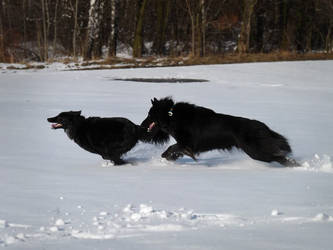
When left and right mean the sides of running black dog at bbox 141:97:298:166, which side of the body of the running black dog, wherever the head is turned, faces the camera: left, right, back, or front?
left

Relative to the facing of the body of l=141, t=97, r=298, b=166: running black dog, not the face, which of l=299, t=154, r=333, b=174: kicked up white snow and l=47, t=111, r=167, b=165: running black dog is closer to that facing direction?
the running black dog

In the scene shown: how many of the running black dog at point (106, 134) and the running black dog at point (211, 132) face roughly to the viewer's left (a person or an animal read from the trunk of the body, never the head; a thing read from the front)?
2

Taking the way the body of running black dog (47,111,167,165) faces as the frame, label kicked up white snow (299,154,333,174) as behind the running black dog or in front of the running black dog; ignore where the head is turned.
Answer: behind

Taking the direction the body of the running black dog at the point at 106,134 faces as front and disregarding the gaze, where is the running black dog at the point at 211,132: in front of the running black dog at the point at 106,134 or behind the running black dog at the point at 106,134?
behind

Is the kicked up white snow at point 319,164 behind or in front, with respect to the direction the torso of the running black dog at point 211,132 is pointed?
behind

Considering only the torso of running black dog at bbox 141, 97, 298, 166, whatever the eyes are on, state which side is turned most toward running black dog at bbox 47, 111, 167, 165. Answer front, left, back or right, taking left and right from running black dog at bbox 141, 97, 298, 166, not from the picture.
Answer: front

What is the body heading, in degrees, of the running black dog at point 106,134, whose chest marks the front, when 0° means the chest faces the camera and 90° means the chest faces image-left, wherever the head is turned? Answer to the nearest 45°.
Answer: approximately 90°

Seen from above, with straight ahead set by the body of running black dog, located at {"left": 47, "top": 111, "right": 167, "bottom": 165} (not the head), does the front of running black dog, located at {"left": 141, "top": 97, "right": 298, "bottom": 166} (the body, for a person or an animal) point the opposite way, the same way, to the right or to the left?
the same way
